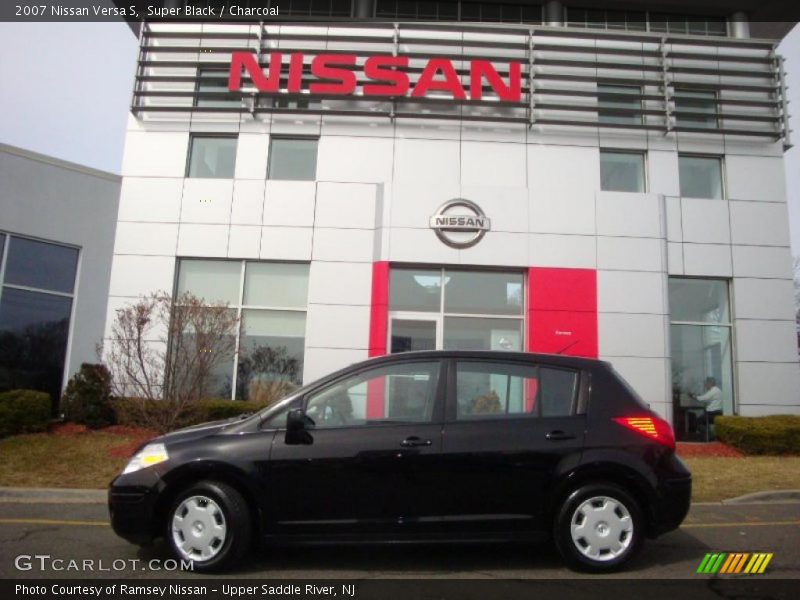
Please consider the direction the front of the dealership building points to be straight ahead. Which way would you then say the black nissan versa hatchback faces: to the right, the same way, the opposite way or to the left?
to the right

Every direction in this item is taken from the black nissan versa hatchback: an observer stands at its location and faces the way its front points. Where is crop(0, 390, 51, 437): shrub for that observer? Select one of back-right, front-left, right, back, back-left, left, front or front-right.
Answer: front-right

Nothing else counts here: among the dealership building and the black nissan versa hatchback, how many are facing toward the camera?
1

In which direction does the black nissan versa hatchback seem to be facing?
to the viewer's left

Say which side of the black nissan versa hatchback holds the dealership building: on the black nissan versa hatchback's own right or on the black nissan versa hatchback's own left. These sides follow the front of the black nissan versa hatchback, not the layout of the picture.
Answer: on the black nissan versa hatchback's own right

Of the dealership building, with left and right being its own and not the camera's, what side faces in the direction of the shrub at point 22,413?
right

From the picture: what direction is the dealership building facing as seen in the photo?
toward the camera

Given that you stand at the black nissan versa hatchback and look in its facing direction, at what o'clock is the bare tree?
The bare tree is roughly at 2 o'clock from the black nissan versa hatchback.

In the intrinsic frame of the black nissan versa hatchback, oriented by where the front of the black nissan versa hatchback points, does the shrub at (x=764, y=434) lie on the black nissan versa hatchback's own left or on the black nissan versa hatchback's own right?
on the black nissan versa hatchback's own right

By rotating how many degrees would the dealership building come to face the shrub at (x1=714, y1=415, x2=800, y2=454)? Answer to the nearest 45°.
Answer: approximately 90° to its left

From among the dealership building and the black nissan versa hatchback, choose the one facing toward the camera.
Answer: the dealership building

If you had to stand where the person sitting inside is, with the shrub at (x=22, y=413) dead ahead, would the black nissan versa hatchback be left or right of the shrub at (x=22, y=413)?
left
